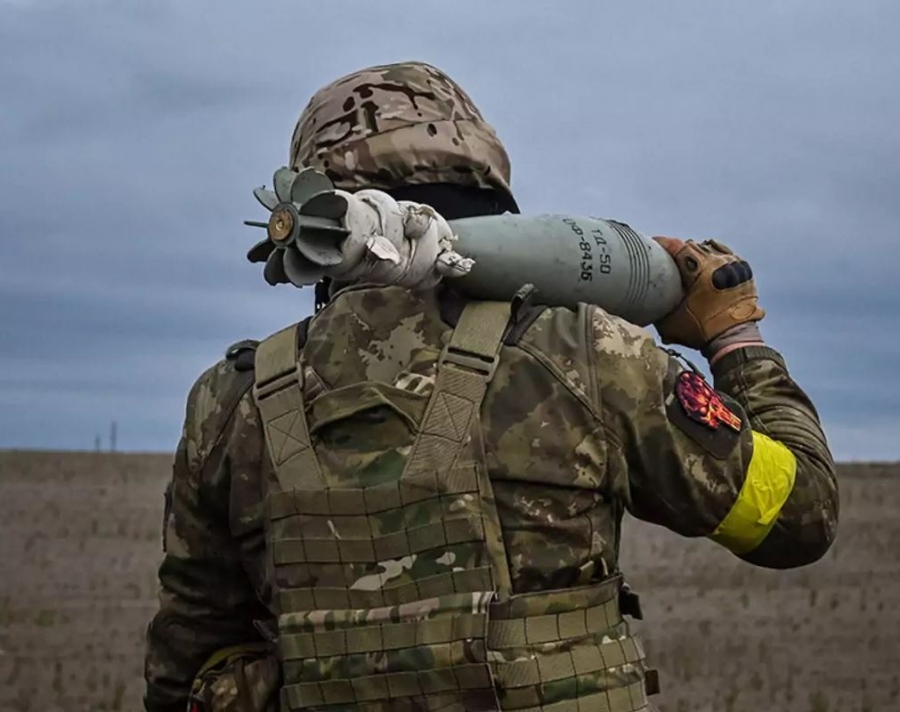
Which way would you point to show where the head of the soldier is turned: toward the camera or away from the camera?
away from the camera

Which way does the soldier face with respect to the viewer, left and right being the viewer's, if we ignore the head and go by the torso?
facing away from the viewer and to the right of the viewer
